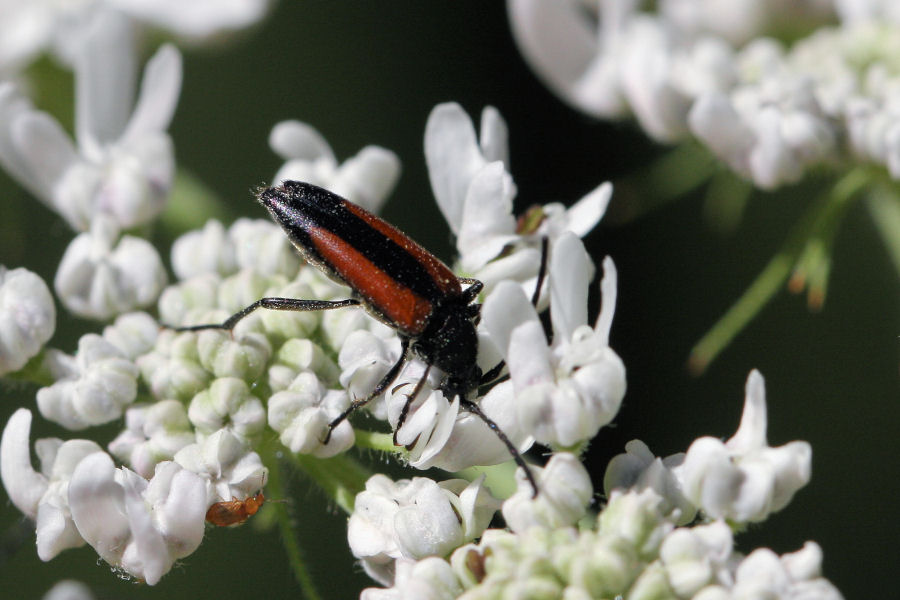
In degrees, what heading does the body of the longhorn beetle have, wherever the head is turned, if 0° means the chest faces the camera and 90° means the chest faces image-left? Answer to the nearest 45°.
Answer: approximately 315°

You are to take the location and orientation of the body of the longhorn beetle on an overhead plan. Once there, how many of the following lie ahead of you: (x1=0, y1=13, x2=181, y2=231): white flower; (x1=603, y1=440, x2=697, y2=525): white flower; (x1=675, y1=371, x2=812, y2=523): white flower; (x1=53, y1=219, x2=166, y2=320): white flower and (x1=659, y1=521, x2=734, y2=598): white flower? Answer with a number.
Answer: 3

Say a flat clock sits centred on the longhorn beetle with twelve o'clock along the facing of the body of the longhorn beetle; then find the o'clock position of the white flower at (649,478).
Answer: The white flower is roughly at 12 o'clock from the longhorn beetle.

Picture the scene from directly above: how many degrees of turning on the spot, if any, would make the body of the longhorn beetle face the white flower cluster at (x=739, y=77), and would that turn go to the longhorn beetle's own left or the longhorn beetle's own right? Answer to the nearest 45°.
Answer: approximately 90° to the longhorn beetle's own left

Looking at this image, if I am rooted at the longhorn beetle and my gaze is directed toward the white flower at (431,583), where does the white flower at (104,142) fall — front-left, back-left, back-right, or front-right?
back-right

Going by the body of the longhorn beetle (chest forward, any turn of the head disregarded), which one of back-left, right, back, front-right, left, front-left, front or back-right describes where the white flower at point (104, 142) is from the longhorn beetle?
back

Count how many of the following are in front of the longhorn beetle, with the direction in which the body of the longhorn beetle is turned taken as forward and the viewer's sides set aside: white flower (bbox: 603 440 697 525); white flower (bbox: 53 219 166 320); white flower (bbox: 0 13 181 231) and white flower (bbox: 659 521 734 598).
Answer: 2
